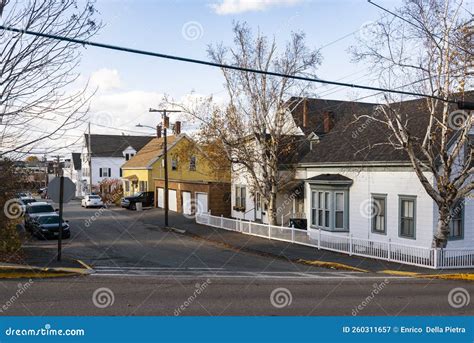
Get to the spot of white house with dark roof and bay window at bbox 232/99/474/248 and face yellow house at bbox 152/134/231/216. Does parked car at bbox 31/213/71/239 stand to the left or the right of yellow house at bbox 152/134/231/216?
left

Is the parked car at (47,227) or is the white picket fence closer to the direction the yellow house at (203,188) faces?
the parked car

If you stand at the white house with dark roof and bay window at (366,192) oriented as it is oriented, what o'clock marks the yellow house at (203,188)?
The yellow house is roughly at 3 o'clock from the white house with dark roof and bay window.

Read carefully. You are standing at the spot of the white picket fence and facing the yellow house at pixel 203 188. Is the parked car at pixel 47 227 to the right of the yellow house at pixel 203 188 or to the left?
left

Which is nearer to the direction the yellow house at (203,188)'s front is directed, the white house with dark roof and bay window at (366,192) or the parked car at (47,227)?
the parked car

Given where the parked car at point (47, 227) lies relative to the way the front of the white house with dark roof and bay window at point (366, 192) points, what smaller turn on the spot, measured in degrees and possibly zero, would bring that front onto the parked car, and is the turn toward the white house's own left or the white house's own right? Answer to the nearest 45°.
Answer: approximately 45° to the white house's own right

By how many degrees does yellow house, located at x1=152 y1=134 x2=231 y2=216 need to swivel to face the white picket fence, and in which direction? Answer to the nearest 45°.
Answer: approximately 45° to its left

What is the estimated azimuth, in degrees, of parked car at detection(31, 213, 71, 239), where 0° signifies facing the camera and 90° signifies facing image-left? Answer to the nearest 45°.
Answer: approximately 315°

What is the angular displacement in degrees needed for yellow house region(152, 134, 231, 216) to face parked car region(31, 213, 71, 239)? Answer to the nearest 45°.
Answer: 0° — it already faces it

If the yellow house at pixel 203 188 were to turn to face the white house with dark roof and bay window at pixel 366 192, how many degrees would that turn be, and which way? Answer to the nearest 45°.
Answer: approximately 90° to its left

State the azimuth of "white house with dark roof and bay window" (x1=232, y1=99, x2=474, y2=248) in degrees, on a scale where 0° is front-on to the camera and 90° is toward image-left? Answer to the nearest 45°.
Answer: approximately 45°

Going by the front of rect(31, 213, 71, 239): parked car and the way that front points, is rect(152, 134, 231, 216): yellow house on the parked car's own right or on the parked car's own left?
on the parked car's own left

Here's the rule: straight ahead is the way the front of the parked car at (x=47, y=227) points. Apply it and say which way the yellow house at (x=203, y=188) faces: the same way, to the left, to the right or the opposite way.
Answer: to the right

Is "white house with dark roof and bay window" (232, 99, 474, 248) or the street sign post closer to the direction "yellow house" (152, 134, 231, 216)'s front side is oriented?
the street sign post
